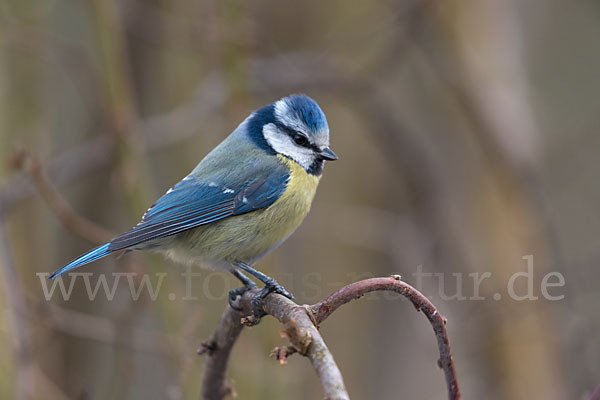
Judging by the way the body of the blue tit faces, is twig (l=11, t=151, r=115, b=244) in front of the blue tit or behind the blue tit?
behind

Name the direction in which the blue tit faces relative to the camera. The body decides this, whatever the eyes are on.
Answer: to the viewer's right
